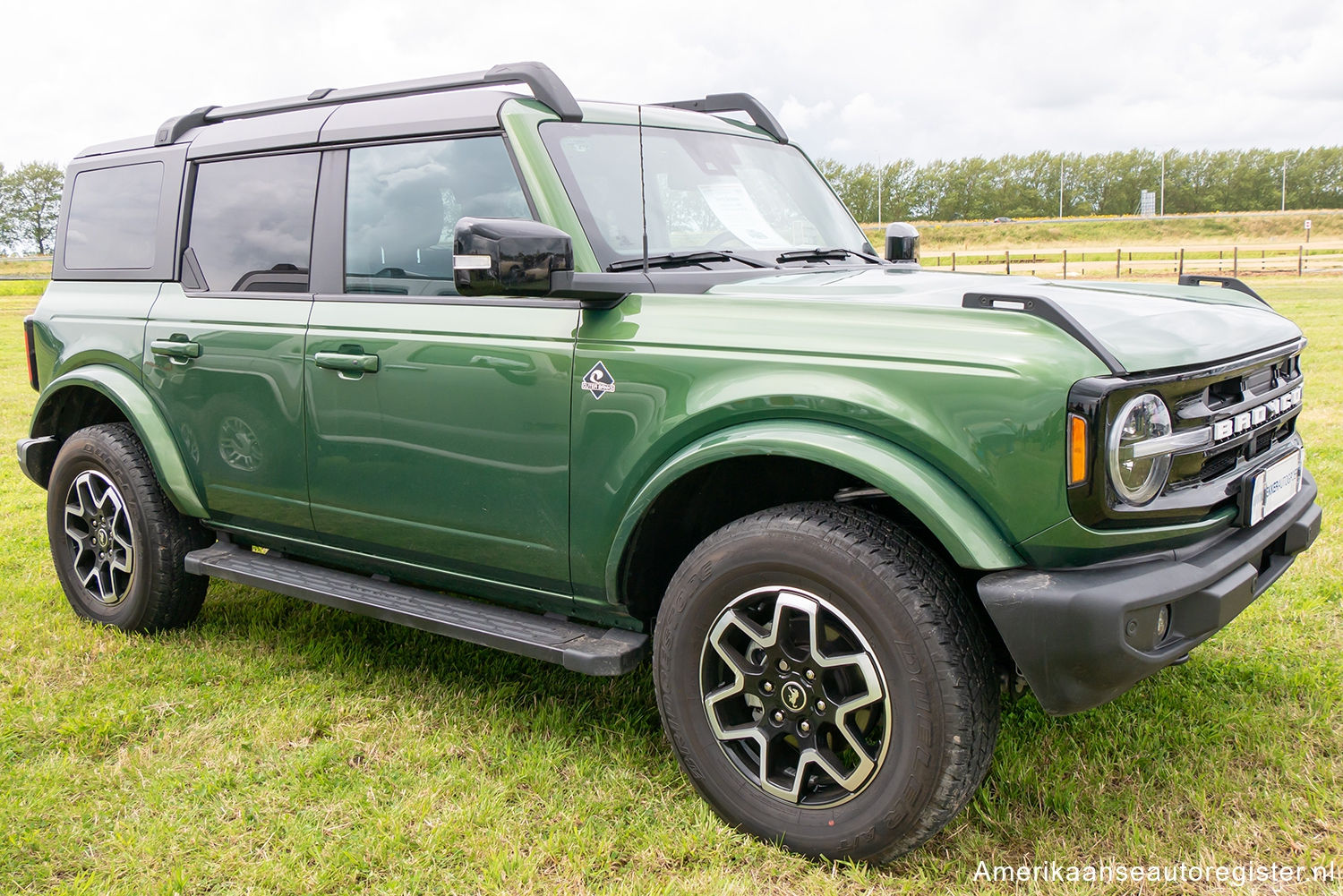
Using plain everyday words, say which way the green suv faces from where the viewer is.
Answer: facing the viewer and to the right of the viewer
